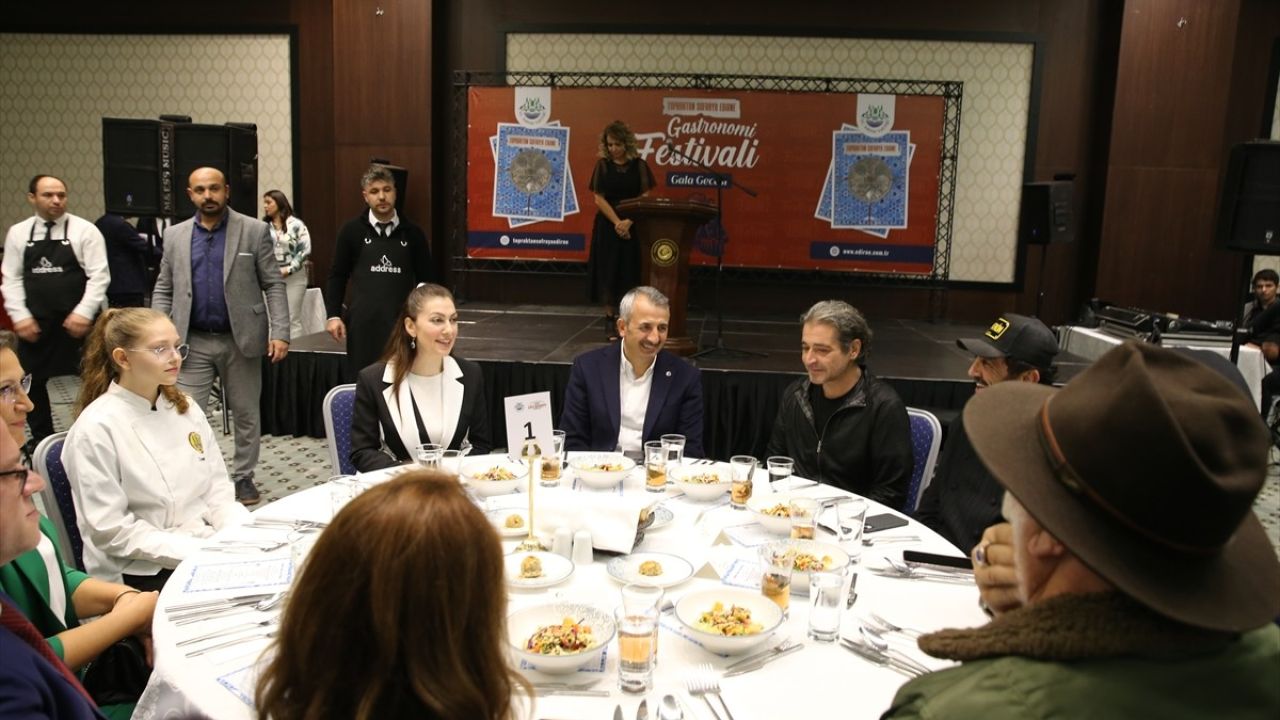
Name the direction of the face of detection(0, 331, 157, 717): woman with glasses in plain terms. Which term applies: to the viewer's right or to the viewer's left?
to the viewer's right

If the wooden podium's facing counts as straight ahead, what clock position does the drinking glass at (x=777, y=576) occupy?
The drinking glass is roughly at 12 o'clock from the wooden podium.

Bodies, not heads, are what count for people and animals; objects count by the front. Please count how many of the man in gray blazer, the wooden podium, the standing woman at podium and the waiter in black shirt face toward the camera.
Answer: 4

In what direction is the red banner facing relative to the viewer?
toward the camera

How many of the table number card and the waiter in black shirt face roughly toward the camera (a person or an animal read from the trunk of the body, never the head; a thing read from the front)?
2

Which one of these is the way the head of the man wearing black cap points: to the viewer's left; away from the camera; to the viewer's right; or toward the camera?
to the viewer's left

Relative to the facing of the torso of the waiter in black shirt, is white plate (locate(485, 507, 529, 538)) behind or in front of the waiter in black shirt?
in front

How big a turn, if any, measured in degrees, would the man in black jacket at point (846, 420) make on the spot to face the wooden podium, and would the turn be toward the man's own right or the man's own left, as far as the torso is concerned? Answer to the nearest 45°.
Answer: approximately 90° to the man's own right

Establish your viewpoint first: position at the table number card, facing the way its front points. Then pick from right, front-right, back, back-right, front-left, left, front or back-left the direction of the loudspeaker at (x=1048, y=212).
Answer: back-left

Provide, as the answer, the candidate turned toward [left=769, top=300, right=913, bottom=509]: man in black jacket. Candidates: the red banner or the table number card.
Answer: the red banner

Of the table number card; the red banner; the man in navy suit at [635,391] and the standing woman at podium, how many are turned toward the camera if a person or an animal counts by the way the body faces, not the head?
4

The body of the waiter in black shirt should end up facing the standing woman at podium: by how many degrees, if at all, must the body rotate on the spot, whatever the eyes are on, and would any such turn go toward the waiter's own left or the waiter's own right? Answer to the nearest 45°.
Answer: approximately 135° to the waiter's own left

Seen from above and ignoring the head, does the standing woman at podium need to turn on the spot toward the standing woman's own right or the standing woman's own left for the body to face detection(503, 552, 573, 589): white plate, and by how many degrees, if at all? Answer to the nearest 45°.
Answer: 0° — they already face it

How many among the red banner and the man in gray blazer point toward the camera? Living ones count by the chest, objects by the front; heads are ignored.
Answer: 2

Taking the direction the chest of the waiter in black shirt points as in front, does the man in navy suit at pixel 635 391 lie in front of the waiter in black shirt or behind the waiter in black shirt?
in front

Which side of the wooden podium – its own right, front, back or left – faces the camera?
front

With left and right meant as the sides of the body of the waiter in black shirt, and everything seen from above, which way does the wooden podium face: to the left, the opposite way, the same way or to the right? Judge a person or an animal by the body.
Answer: the same way
